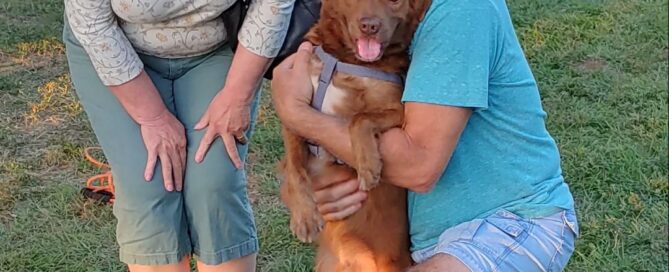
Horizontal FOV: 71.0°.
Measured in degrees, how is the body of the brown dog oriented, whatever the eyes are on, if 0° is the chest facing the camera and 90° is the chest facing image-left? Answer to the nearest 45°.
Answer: approximately 0°

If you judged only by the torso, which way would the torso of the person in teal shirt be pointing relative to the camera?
to the viewer's left

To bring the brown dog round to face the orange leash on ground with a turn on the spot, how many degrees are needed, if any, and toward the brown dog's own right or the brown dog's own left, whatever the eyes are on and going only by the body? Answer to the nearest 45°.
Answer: approximately 135° to the brown dog's own right
